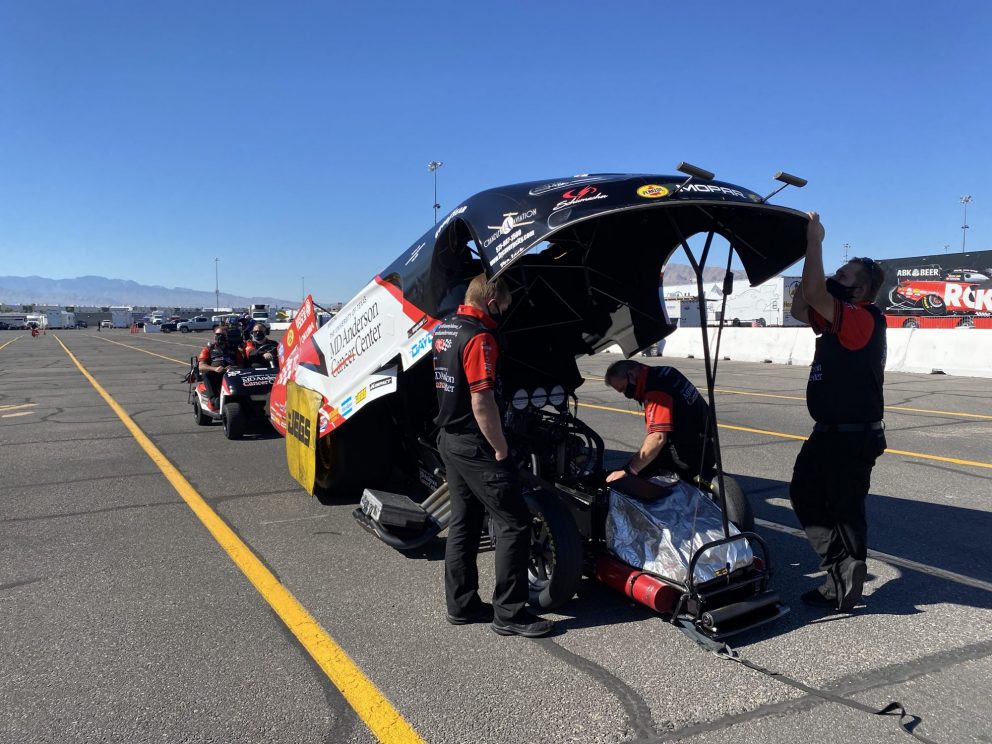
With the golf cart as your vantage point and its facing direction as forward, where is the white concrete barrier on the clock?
The white concrete barrier is roughly at 10 o'clock from the golf cart.

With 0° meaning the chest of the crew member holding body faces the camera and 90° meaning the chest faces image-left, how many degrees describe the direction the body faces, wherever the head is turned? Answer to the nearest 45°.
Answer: approximately 90°

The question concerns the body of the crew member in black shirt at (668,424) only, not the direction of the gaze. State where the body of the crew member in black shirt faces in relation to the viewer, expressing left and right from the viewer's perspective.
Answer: facing to the left of the viewer
